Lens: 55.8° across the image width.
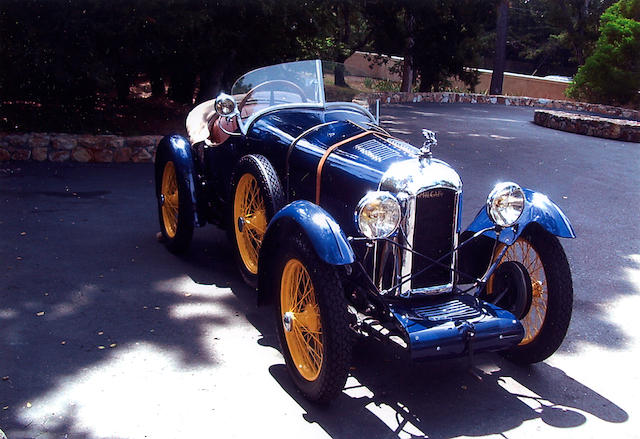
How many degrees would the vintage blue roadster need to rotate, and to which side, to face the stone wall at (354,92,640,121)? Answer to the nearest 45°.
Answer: approximately 135° to its left

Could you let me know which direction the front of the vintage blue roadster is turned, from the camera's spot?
facing the viewer and to the right of the viewer

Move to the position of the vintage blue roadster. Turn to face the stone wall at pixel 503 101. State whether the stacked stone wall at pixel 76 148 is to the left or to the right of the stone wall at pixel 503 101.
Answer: left

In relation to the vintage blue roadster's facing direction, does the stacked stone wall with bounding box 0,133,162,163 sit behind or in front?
behind

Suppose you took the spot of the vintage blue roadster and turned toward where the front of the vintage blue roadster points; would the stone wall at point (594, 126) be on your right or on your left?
on your left

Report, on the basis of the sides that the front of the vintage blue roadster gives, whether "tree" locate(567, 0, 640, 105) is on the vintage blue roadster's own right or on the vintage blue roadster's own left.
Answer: on the vintage blue roadster's own left

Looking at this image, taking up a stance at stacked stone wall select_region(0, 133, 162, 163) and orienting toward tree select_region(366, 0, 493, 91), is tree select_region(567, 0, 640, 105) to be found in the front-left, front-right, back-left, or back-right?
front-right
